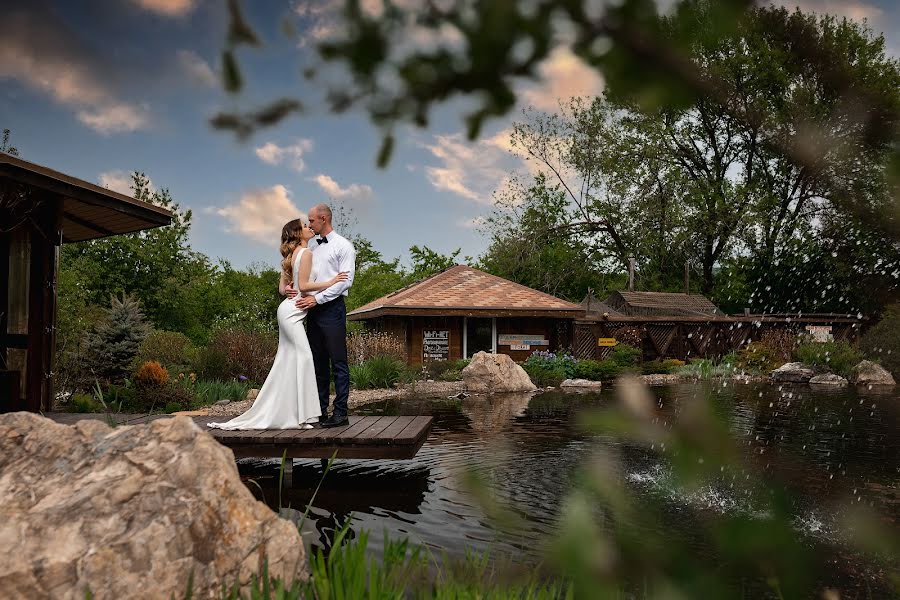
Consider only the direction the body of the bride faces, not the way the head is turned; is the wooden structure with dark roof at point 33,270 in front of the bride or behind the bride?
behind

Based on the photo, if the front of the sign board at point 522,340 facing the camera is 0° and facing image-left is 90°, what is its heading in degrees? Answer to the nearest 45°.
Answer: approximately 0°

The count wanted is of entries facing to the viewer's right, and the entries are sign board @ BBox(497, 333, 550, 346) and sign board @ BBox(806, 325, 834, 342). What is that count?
0

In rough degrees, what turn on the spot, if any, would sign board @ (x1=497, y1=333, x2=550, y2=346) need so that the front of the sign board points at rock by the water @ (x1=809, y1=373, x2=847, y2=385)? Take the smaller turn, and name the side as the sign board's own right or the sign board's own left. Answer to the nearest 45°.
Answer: approximately 45° to the sign board's own left

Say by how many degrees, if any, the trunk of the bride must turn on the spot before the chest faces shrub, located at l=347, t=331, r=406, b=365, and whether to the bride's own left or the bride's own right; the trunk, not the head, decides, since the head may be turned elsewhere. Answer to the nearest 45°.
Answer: approximately 90° to the bride's own left

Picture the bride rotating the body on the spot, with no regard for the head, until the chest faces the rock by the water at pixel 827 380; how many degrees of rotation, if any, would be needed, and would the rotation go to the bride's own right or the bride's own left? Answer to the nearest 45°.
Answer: approximately 45° to the bride's own left

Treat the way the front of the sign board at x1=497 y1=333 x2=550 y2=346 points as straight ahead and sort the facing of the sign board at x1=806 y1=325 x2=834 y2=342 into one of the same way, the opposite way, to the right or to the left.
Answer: the same way

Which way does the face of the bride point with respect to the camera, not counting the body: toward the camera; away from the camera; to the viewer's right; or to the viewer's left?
to the viewer's right

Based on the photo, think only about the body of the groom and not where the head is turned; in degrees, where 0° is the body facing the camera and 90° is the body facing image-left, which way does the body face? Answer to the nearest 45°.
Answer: approximately 45°

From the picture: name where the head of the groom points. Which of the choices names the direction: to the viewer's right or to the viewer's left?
to the viewer's left

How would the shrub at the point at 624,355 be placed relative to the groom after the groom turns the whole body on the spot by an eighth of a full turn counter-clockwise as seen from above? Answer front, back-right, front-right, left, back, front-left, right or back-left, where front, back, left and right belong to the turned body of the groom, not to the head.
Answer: back-left

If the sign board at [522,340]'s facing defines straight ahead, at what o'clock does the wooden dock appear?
The wooden dock is roughly at 12 o'clock from the sign board.

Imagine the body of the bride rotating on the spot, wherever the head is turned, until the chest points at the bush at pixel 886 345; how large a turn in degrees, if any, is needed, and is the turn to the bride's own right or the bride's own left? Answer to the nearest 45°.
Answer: approximately 45° to the bride's own left

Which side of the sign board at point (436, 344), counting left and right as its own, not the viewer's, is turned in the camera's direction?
front

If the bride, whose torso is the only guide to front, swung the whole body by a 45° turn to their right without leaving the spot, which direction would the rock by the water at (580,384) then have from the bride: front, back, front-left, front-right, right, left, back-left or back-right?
left

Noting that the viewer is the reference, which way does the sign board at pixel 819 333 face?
facing the viewer

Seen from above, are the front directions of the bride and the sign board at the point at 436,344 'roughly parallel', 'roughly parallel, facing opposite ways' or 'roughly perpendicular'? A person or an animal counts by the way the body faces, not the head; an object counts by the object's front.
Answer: roughly perpendicular

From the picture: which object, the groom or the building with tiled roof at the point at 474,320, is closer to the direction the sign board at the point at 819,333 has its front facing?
the groom

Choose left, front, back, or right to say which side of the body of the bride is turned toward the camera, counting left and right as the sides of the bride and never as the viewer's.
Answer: right
